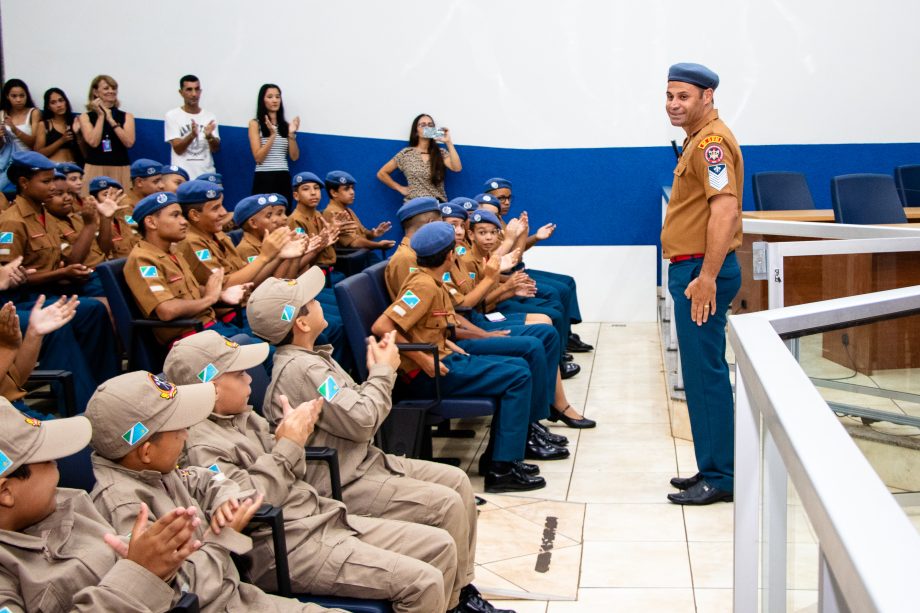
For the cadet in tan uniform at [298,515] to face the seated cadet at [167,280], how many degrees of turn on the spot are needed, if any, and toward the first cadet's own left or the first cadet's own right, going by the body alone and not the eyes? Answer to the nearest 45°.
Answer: approximately 90° to the first cadet's own left

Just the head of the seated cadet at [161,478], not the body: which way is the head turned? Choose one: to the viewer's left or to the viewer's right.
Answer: to the viewer's right

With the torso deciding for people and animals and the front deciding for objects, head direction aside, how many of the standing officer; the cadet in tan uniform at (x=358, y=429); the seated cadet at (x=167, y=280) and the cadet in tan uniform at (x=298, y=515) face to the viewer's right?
3

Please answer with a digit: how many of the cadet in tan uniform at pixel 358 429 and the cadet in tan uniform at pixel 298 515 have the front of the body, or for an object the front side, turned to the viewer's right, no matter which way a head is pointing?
2

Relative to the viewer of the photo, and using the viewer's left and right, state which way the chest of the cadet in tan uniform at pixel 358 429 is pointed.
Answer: facing to the right of the viewer

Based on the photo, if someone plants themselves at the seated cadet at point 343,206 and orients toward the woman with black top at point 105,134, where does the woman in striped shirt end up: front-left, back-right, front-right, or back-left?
front-right

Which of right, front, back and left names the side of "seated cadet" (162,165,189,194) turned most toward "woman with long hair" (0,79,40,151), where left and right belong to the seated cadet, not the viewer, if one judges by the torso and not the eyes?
back

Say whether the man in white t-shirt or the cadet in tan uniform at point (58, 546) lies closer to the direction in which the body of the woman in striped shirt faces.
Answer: the cadet in tan uniform

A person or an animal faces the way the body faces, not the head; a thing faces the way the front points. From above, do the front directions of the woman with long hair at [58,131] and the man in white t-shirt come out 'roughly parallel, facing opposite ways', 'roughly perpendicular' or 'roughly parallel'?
roughly parallel

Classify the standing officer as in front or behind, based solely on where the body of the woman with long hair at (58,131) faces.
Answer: in front

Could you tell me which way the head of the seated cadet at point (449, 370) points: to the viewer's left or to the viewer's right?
to the viewer's right

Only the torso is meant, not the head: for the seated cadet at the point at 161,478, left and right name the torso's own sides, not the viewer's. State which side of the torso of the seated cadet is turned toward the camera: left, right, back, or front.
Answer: right

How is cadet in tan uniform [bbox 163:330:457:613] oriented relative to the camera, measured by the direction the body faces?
to the viewer's right

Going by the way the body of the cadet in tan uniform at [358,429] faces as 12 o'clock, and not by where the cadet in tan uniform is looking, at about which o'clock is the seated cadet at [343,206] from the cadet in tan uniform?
The seated cadet is roughly at 9 o'clock from the cadet in tan uniform.

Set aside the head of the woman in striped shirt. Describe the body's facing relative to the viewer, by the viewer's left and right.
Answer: facing the viewer and to the right of the viewer

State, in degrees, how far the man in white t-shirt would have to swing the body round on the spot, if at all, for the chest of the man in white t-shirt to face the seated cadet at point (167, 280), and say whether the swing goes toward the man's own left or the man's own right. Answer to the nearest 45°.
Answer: approximately 45° to the man's own right

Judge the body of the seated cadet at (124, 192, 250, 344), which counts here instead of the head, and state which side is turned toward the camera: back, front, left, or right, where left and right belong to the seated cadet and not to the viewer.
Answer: right
